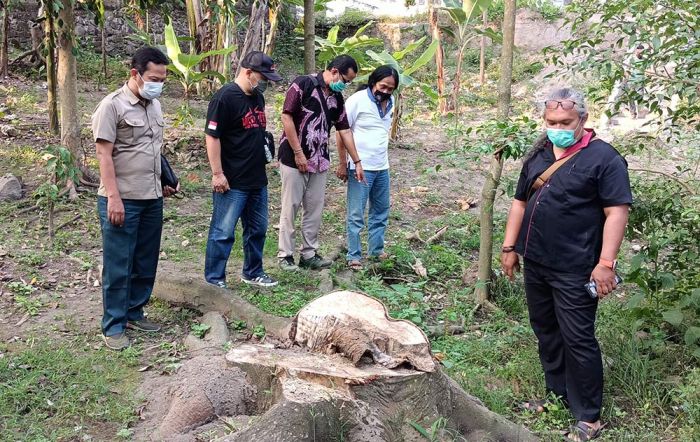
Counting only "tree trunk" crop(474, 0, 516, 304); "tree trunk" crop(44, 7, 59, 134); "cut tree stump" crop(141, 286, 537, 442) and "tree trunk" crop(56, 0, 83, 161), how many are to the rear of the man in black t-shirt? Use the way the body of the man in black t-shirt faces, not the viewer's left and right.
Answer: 2

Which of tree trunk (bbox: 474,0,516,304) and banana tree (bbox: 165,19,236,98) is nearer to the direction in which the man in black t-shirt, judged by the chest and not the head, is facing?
the tree trunk

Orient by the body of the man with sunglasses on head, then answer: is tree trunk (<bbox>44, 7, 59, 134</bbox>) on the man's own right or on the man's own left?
on the man's own right

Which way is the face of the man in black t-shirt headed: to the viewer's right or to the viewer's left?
to the viewer's right

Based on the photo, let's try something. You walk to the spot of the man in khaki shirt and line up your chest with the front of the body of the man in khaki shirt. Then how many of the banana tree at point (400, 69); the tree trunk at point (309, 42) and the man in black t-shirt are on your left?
3

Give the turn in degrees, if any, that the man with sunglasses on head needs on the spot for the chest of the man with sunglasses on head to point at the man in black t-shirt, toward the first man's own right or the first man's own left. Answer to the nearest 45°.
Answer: approximately 45° to the first man's own right

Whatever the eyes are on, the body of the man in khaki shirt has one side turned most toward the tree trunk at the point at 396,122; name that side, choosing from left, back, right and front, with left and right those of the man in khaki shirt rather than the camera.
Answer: left

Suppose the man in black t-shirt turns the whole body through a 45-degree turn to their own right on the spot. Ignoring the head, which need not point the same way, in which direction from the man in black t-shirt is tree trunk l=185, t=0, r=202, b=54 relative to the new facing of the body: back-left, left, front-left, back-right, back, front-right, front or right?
back

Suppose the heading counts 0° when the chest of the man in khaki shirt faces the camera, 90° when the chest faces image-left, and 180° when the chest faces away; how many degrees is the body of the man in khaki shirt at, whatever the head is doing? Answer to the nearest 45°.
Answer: approximately 315°

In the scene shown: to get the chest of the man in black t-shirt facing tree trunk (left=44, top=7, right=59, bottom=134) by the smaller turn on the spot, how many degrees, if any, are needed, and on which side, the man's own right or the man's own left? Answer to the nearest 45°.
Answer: approximately 180°

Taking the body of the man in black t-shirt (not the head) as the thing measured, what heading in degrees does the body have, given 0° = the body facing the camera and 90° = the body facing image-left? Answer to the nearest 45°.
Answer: approximately 315°

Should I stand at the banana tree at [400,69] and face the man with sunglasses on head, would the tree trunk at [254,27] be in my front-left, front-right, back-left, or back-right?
back-right

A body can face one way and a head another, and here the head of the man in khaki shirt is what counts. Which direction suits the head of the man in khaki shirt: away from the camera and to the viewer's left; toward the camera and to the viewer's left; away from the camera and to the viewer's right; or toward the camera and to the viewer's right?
toward the camera and to the viewer's right

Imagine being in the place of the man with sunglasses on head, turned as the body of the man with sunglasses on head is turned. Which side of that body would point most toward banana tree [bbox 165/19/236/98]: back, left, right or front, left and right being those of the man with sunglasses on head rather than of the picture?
right
